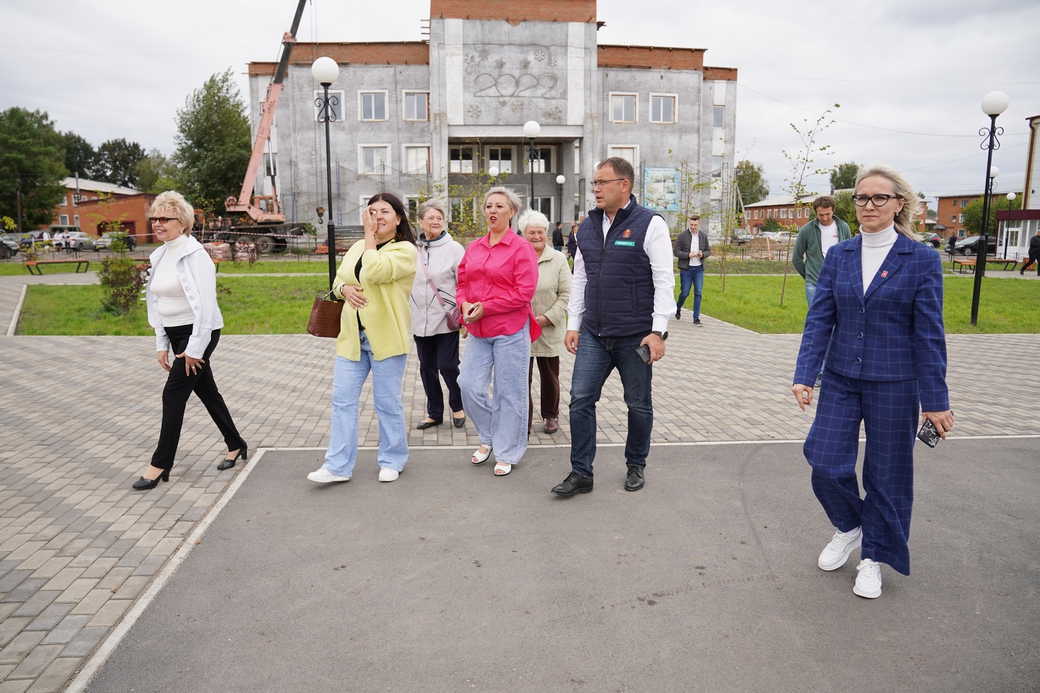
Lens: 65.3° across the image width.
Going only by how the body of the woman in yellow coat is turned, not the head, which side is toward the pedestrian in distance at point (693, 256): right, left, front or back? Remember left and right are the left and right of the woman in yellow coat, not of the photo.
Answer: back

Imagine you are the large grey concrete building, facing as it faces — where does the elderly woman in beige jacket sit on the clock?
The elderly woman in beige jacket is roughly at 12 o'clock from the large grey concrete building.

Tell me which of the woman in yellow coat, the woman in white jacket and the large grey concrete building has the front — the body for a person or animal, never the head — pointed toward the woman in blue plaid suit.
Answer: the large grey concrete building

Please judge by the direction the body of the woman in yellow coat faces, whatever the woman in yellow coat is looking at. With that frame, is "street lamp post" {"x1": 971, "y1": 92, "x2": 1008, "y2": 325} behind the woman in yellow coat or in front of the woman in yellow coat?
behind

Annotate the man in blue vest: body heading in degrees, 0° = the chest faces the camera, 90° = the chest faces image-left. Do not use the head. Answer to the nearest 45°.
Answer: approximately 45°

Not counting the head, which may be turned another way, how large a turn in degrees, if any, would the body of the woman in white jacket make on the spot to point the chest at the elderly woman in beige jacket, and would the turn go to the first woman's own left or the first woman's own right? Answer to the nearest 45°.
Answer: approximately 135° to the first woman's own left

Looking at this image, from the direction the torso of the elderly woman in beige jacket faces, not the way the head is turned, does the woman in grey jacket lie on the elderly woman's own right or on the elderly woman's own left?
on the elderly woman's own right

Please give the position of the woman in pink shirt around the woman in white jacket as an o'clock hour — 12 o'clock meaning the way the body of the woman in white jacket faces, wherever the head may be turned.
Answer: The woman in pink shirt is roughly at 8 o'clock from the woman in white jacket.

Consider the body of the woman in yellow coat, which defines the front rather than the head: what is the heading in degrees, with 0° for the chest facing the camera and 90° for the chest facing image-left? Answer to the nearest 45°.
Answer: approximately 45°

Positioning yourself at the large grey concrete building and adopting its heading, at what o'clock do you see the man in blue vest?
The man in blue vest is roughly at 12 o'clock from the large grey concrete building.

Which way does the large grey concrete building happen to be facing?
toward the camera

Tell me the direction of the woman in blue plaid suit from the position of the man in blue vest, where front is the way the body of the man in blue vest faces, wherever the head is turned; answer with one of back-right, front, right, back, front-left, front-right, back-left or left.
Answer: left

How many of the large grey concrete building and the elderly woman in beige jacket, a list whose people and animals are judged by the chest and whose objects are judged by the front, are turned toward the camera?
2

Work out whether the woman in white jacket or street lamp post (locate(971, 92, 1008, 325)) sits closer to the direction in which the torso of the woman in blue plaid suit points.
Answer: the woman in white jacket

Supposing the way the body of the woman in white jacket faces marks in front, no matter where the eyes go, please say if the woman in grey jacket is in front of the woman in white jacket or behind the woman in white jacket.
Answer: behind
